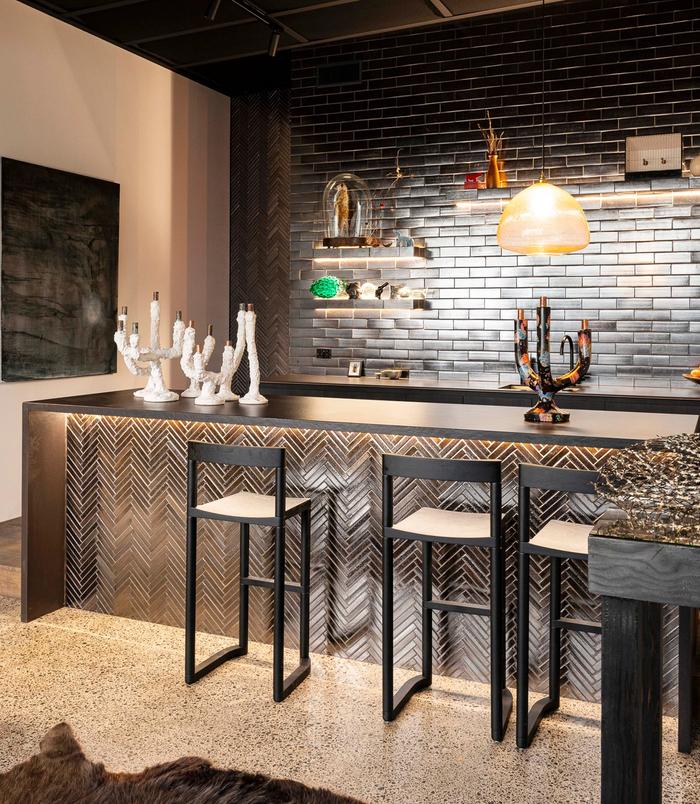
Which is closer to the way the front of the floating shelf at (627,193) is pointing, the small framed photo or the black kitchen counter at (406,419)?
the black kitchen counter

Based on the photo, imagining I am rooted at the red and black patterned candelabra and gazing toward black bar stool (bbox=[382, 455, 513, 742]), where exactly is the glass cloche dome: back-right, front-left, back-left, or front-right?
back-right

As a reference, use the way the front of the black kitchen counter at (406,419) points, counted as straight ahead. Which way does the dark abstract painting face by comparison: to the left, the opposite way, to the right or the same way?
to the left

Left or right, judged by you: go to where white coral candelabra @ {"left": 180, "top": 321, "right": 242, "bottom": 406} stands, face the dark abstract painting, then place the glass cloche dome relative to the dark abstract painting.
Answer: right

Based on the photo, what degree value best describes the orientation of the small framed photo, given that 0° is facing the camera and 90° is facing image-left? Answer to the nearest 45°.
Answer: approximately 45°

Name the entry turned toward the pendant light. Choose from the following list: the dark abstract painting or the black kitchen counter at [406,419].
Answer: the dark abstract painting

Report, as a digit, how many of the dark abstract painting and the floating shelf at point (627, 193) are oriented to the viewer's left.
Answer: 0

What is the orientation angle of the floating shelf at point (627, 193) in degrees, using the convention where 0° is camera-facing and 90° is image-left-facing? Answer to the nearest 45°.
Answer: approximately 0°

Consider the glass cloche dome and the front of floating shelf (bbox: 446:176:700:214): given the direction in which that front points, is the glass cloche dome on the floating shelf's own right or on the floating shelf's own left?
on the floating shelf's own right

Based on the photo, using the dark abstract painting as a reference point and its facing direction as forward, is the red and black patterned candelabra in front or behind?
in front
